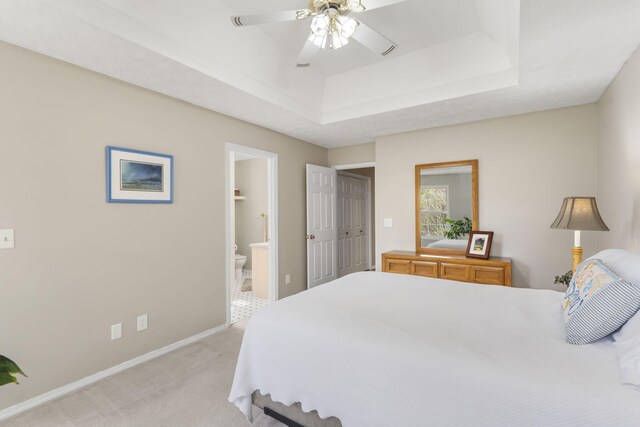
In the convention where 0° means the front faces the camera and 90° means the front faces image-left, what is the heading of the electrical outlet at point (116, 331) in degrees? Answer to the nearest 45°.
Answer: approximately 315°

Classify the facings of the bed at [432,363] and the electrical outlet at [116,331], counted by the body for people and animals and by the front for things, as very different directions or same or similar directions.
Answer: very different directions

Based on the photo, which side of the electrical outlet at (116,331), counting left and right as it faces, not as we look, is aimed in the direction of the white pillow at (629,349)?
front

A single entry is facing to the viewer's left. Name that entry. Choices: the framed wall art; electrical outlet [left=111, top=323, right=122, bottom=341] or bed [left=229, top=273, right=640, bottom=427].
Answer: the bed

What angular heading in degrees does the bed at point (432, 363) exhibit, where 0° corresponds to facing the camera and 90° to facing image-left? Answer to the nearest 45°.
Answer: approximately 90°

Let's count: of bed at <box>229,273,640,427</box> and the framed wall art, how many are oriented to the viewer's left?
1

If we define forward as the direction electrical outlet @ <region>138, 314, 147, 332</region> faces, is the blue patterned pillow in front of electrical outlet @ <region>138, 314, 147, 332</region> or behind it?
in front

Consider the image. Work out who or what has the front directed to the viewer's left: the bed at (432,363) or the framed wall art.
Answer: the bed

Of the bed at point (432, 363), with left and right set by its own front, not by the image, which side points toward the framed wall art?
front

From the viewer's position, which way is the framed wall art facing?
facing the viewer and to the right of the viewer

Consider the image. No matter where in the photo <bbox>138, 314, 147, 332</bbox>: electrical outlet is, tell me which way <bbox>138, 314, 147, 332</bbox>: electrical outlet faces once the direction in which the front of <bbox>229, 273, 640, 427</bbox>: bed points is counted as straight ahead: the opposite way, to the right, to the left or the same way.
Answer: the opposite way

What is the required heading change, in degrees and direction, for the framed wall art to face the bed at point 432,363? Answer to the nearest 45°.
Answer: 0° — it already faces it
